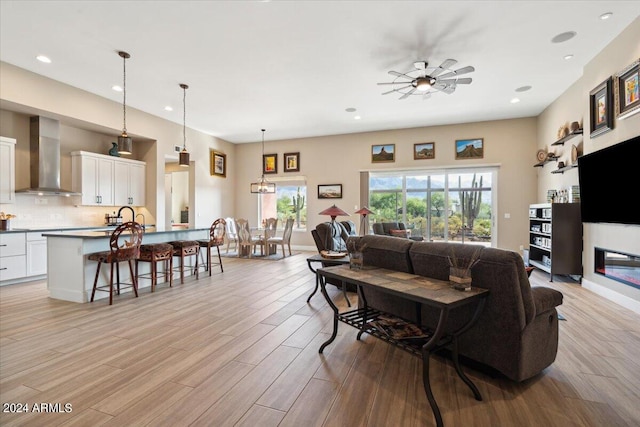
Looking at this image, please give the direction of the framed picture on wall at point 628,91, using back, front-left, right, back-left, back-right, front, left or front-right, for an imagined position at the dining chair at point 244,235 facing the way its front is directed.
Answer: right

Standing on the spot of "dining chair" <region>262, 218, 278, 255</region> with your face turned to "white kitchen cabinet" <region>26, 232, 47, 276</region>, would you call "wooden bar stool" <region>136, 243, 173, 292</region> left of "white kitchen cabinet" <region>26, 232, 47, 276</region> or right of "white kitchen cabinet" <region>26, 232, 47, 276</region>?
left

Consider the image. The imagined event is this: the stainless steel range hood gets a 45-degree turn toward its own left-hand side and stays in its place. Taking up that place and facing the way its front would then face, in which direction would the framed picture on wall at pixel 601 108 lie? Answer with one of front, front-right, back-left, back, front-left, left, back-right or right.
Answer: front-right

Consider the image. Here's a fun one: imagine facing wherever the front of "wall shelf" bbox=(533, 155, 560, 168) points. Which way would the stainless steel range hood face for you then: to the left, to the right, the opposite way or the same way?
the opposite way

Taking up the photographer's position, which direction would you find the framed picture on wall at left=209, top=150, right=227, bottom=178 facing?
facing the viewer and to the right of the viewer

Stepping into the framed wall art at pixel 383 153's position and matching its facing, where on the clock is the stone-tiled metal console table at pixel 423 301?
The stone-tiled metal console table is roughly at 12 o'clock from the framed wall art.

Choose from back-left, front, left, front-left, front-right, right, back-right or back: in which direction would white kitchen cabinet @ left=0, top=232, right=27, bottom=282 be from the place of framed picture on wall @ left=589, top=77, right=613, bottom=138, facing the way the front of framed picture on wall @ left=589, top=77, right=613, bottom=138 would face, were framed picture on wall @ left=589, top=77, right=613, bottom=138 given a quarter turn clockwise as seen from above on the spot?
left

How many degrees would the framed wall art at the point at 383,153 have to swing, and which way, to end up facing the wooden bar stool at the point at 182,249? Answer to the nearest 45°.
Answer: approximately 45° to its right

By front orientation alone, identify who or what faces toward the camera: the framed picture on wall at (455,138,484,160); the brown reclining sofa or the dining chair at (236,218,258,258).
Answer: the framed picture on wall

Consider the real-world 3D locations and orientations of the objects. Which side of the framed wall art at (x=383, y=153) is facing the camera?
front

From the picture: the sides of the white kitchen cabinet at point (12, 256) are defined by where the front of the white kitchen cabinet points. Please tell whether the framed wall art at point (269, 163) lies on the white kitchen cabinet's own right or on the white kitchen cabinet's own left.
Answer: on the white kitchen cabinet's own left

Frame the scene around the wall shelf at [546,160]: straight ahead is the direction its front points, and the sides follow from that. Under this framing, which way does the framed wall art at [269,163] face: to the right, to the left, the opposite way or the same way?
to the left

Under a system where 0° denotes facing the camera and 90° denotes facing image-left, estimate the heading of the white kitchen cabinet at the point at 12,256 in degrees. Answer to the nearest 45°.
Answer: approximately 315°

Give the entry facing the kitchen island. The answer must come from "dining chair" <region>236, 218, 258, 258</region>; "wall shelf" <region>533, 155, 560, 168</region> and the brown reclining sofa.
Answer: the wall shelf

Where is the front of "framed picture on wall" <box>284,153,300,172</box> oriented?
toward the camera

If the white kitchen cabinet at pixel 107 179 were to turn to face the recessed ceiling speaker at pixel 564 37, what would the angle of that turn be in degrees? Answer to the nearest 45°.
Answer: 0° — it already faces it

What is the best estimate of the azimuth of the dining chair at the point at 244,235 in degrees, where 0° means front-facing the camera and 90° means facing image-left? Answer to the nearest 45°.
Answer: approximately 225°

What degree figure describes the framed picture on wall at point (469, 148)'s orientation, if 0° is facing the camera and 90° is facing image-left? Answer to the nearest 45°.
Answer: approximately 0°

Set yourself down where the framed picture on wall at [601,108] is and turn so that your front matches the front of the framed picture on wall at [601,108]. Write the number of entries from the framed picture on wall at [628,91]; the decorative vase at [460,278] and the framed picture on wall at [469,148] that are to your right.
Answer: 1

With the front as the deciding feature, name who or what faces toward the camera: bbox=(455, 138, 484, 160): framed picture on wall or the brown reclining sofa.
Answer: the framed picture on wall
